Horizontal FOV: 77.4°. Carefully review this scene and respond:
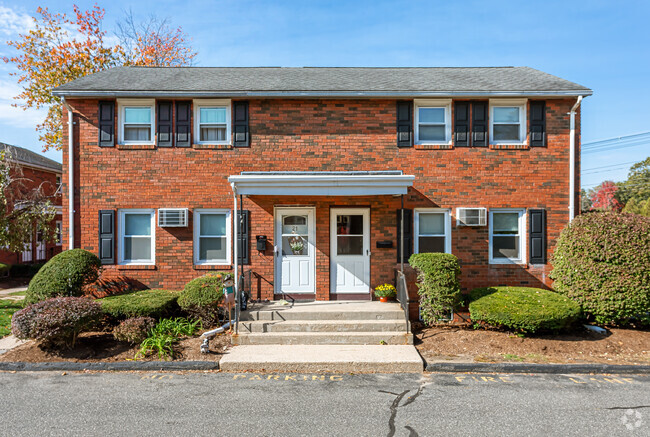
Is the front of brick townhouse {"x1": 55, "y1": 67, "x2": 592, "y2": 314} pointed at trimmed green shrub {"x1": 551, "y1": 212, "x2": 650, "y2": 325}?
no

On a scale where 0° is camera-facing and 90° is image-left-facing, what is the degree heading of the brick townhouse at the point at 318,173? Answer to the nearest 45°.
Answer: approximately 0°

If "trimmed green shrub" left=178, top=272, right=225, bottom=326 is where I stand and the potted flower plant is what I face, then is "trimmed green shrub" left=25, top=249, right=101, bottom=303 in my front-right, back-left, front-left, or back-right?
back-left

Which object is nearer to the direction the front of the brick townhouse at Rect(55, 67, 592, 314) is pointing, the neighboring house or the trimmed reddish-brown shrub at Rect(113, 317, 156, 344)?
the trimmed reddish-brown shrub

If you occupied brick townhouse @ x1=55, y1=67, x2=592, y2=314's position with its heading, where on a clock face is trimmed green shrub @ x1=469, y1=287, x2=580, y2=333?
The trimmed green shrub is roughly at 10 o'clock from the brick townhouse.

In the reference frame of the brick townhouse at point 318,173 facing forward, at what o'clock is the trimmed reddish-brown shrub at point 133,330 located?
The trimmed reddish-brown shrub is roughly at 2 o'clock from the brick townhouse.

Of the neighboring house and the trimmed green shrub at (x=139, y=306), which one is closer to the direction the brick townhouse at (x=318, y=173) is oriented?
the trimmed green shrub

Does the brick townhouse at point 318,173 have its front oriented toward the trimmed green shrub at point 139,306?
no
